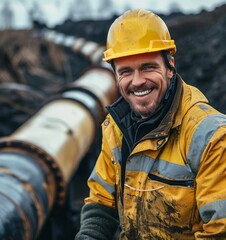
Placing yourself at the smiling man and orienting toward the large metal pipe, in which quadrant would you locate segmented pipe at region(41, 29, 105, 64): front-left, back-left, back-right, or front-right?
front-right

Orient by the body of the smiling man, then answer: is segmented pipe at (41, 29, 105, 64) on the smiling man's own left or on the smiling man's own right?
on the smiling man's own right

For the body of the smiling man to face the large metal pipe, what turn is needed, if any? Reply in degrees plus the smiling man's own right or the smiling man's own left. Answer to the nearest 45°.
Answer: approximately 90° to the smiling man's own right

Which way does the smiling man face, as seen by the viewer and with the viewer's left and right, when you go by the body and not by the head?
facing the viewer and to the left of the viewer
